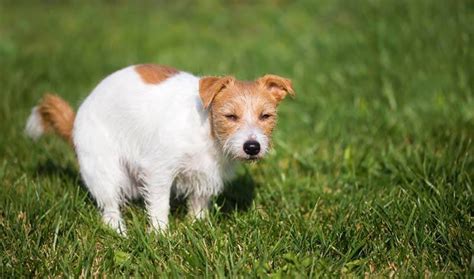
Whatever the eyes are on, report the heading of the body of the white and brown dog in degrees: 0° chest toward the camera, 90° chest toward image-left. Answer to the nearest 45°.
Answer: approximately 315°
